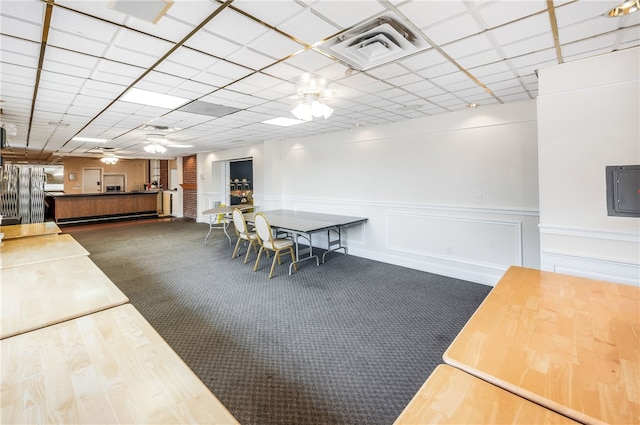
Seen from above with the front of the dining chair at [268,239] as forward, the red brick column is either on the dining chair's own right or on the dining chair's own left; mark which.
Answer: on the dining chair's own left

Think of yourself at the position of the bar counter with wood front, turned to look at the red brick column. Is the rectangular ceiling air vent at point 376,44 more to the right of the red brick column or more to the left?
right

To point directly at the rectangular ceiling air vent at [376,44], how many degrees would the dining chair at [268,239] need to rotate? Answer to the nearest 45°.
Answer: approximately 135° to its right

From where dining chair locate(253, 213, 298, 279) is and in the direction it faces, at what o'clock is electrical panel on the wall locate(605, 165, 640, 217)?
The electrical panel on the wall is roughly at 3 o'clock from the dining chair.

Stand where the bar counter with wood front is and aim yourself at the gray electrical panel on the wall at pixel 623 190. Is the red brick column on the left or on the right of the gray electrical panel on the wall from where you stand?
left

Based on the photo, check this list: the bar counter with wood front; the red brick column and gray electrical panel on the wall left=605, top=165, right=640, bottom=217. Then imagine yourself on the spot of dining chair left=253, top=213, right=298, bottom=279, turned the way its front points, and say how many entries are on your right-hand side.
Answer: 1

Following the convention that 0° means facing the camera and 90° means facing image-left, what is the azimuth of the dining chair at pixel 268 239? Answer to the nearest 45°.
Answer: approximately 225°

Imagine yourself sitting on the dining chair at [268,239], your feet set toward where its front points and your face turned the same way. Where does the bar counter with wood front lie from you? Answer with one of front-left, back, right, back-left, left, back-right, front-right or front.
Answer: left
